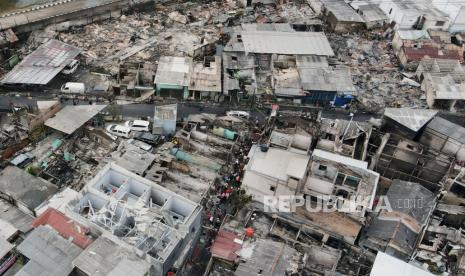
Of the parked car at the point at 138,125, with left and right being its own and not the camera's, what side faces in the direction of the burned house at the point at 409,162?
back

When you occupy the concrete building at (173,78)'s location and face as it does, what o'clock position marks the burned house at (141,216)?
The burned house is roughly at 12 o'clock from the concrete building.

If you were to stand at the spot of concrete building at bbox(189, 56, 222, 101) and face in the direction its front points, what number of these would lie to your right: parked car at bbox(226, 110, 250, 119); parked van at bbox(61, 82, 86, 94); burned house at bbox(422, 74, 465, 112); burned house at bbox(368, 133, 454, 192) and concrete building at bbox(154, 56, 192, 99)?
2

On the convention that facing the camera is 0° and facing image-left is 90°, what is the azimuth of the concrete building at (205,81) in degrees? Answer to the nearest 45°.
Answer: approximately 0°

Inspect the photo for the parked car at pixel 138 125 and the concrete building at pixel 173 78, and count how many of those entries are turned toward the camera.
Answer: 1

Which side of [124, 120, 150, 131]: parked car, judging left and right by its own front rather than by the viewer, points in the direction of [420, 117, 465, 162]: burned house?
back

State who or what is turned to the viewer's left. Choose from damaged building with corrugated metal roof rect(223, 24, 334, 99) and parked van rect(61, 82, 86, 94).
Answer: the parked van

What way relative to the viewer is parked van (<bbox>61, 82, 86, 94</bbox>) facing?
to the viewer's left

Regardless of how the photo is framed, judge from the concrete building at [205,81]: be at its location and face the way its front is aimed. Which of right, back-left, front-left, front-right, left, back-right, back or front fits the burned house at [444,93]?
left

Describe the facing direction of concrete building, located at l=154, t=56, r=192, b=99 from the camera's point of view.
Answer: facing the viewer

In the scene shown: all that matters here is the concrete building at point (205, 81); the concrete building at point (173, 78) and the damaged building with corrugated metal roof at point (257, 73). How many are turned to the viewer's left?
0

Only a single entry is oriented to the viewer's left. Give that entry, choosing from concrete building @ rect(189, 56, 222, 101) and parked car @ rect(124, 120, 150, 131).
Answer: the parked car

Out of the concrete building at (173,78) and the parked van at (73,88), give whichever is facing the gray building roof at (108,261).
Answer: the concrete building at (173,78)

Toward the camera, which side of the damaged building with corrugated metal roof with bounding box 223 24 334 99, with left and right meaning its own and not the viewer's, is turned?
front

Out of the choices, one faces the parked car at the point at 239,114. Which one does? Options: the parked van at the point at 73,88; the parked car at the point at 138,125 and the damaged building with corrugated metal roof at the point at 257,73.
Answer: the damaged building with corrugated metal roof

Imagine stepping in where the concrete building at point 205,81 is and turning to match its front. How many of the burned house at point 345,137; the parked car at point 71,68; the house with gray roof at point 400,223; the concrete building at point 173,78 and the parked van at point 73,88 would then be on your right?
3

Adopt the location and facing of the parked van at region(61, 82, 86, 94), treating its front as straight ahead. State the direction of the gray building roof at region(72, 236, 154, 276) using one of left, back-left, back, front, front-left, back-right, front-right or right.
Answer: left

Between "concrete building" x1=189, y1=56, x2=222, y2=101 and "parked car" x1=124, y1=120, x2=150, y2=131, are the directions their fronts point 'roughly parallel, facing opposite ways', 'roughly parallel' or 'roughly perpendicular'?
roughly perpendicular

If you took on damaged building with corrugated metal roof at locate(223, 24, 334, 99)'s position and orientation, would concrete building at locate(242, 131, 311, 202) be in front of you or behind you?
in front
